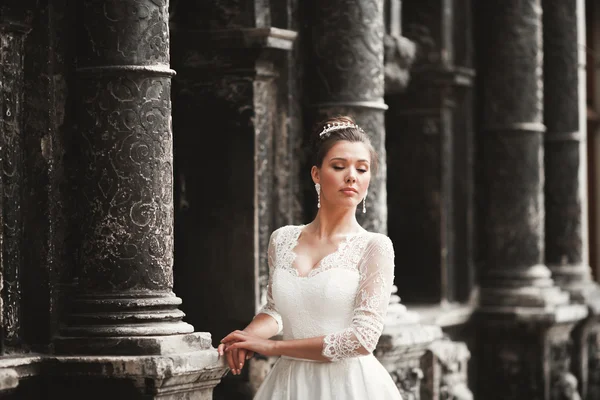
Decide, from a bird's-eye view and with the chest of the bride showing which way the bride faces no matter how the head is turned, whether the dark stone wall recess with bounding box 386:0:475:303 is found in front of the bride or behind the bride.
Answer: behind

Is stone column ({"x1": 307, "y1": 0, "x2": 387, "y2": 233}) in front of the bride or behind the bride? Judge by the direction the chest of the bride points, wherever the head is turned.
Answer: behind

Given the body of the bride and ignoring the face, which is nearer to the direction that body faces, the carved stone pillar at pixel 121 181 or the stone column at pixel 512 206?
the carved stone pillar

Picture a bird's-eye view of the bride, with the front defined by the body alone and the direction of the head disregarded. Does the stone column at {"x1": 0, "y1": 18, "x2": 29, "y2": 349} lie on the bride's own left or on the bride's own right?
on the bride's own right

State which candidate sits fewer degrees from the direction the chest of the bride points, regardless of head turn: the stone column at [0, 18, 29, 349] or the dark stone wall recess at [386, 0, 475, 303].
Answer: the stone column

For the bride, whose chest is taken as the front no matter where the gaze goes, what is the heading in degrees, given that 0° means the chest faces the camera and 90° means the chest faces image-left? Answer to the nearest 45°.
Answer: approximately 45°

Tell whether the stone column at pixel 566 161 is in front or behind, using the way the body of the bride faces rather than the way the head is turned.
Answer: behind
